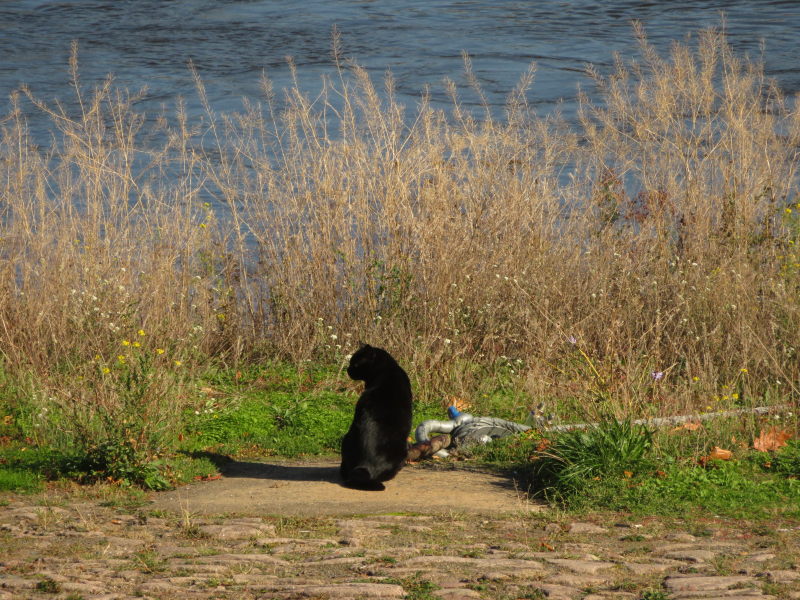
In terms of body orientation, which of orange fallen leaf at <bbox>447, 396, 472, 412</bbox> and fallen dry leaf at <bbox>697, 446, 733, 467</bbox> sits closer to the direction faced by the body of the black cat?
the orange fallen leaf

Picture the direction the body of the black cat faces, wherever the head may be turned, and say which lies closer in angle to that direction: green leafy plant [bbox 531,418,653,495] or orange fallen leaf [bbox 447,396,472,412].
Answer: the orange fallen leaf

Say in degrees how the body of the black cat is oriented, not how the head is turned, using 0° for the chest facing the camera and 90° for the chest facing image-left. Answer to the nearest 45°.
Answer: approximately 135°

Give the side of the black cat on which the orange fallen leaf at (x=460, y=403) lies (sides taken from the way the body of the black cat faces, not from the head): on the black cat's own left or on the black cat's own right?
on the black cat's own right

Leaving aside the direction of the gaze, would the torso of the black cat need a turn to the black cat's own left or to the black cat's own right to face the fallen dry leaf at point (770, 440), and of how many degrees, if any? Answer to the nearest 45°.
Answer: approximately 135° to the black cat's own right
